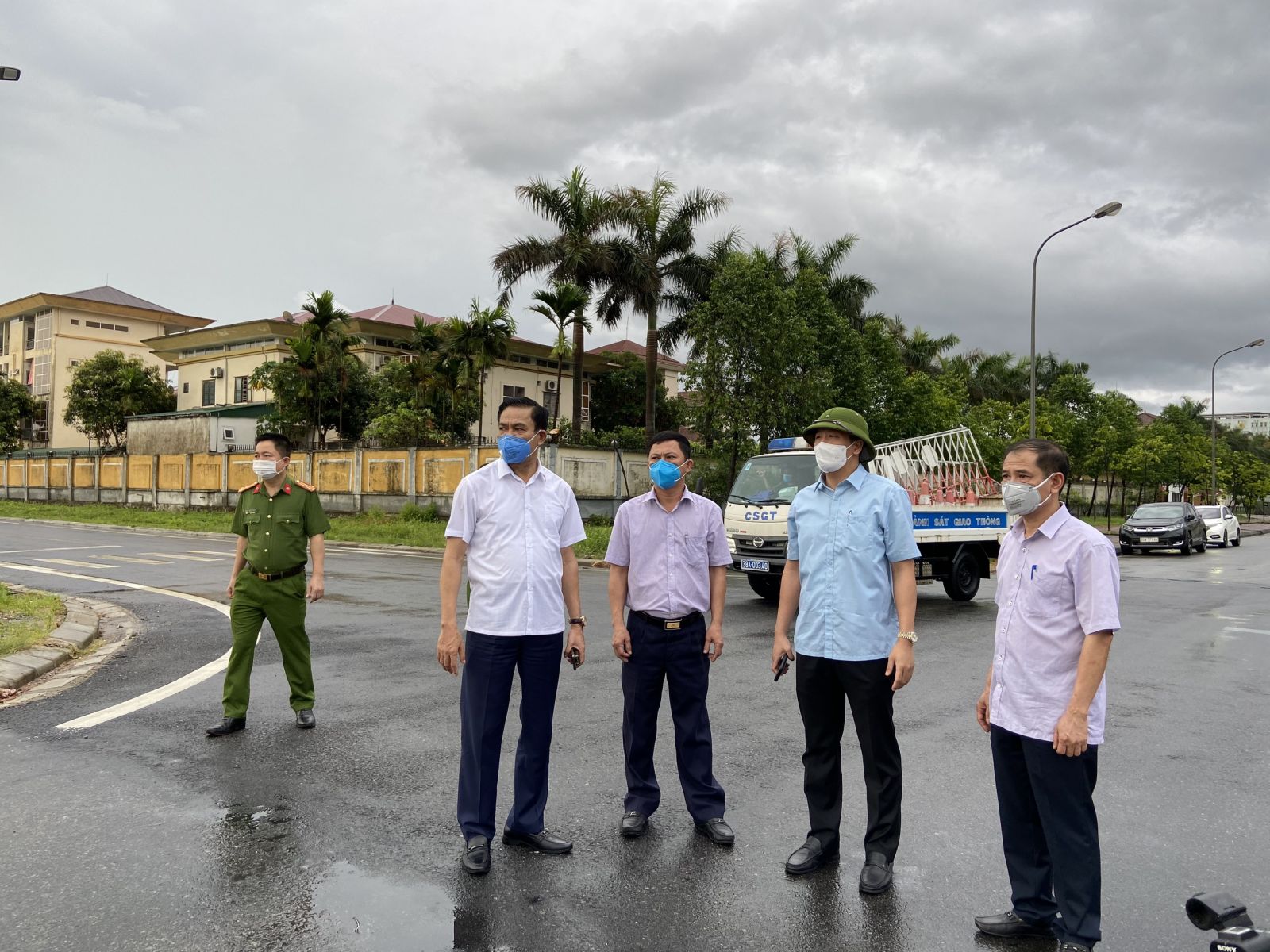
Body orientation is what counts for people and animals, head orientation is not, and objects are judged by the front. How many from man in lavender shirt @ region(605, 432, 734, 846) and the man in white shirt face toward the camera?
2

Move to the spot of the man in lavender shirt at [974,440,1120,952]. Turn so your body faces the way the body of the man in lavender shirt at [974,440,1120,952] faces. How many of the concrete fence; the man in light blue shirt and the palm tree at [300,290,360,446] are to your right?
3

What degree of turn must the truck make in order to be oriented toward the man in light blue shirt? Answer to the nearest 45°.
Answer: approximately 45° to its left

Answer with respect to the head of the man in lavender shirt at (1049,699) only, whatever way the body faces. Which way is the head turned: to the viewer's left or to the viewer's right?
to the viewer's left

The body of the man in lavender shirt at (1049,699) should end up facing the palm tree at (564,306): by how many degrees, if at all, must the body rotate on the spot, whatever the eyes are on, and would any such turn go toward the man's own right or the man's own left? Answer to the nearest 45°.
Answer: approximately 90° to the man's own right

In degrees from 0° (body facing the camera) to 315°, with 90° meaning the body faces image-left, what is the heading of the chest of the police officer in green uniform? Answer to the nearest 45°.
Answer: approximately 45°

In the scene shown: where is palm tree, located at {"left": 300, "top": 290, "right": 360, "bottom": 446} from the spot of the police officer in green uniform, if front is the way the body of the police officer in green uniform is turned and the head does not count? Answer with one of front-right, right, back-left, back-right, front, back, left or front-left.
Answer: back-right

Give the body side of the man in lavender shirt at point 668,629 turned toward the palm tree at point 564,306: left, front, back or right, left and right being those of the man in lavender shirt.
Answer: back

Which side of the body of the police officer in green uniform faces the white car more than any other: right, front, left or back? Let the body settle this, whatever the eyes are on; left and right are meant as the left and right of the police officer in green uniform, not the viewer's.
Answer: back

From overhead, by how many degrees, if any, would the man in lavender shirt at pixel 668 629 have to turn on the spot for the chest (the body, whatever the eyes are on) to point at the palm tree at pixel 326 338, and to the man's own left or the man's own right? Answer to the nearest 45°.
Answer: approximately 180°
